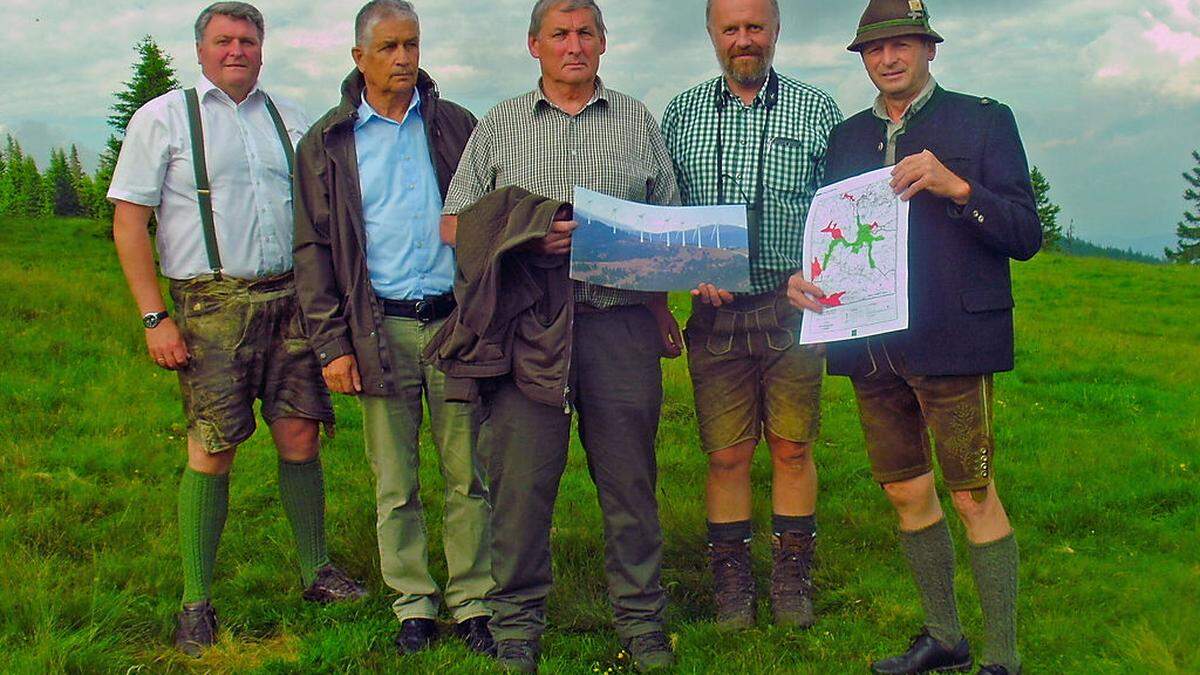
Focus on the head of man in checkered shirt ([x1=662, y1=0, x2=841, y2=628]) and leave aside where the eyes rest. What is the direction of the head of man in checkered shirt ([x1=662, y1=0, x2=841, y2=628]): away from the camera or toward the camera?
toward the camera

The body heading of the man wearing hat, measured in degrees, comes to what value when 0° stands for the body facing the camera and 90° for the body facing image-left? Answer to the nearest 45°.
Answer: approximately 45°

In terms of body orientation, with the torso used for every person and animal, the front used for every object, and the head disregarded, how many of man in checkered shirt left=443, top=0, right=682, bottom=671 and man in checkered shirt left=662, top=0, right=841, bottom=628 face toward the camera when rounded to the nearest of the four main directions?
2

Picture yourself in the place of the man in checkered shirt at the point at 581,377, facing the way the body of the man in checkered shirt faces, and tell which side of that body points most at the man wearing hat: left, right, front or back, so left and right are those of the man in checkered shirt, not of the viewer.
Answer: left

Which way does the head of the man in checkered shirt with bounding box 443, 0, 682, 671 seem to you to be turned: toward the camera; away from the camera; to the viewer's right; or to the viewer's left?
toward the camera

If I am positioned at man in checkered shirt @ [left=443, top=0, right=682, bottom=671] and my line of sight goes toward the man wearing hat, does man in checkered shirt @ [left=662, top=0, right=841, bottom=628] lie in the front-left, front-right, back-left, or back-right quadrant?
front-left

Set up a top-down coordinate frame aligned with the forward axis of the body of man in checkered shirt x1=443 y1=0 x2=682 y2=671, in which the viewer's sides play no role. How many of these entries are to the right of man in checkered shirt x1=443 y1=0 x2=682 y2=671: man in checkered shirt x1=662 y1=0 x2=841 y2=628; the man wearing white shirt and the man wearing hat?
1

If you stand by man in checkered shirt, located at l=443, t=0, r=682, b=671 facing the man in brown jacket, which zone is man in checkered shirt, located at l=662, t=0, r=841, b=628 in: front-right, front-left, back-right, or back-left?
back-right

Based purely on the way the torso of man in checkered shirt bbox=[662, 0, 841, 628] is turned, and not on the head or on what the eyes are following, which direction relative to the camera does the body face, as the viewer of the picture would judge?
toward the camera

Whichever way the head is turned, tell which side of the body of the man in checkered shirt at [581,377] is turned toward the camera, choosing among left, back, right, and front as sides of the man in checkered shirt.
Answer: front

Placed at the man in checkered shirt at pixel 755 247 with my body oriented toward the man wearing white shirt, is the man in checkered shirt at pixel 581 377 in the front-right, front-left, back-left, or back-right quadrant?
front-left

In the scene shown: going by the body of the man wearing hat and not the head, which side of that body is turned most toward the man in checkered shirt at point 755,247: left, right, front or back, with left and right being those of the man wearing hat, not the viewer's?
right

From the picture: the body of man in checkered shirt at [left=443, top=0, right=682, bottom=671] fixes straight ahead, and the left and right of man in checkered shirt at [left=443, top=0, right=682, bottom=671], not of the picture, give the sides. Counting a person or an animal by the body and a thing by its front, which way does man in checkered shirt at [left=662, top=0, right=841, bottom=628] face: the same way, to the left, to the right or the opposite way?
the same way

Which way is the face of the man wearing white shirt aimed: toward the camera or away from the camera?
toward the camera
